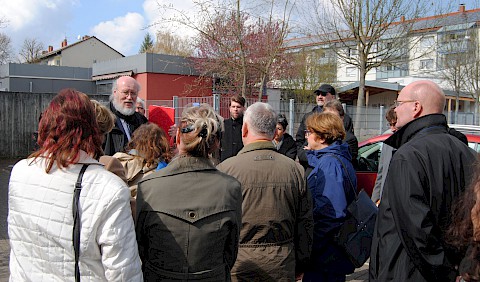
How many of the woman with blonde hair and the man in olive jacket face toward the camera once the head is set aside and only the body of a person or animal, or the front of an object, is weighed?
0

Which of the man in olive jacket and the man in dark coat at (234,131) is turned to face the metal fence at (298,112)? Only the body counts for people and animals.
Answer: the man in olive jacket

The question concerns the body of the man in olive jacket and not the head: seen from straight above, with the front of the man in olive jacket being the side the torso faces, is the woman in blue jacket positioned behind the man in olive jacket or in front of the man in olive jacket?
in front

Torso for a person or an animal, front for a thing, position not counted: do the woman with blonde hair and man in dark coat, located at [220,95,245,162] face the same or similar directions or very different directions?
very different directions

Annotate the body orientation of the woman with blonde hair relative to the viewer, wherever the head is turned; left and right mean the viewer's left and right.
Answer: facing away from the viewer

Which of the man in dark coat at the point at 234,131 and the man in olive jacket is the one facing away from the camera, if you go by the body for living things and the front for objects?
the man in olive jacket

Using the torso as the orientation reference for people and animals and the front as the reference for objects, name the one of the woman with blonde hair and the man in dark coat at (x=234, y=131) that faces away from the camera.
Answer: the woman with blonde hair

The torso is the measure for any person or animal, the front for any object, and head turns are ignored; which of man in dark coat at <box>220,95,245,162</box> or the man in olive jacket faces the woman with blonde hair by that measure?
the man in dark coat

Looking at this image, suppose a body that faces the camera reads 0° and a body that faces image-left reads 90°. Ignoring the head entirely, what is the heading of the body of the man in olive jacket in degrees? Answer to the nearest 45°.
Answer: approximately 180°

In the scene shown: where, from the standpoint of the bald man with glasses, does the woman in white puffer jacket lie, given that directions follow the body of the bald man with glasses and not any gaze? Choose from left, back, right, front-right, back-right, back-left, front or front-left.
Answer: left

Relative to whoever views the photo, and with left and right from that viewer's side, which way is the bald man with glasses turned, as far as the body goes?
facing away from the viewer and to the left of the viewer
